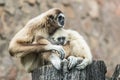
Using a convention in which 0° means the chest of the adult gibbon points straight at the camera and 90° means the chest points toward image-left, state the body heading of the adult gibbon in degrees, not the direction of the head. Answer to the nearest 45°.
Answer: approximately 270°

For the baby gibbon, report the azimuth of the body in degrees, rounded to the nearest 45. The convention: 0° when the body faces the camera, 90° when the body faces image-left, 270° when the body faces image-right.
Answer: approximately 45°

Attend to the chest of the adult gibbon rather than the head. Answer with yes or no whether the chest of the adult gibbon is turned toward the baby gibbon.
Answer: yes

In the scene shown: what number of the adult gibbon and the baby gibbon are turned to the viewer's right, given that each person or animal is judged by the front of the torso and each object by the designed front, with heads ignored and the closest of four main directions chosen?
1

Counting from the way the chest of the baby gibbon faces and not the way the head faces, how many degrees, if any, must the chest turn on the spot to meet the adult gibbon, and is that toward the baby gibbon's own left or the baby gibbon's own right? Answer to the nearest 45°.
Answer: approximately 45° to the baby gibbon's own right
